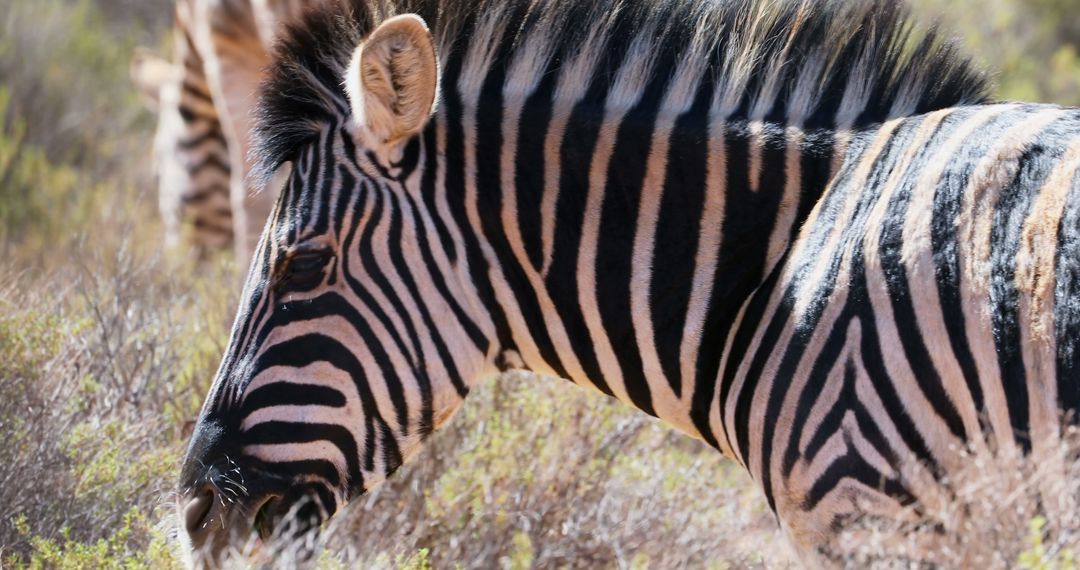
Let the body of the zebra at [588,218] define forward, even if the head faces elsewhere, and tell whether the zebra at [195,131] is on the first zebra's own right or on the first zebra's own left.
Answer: on the first zebra's own right

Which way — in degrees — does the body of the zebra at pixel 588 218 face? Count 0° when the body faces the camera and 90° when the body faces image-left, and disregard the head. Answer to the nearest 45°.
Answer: approximately 90°
